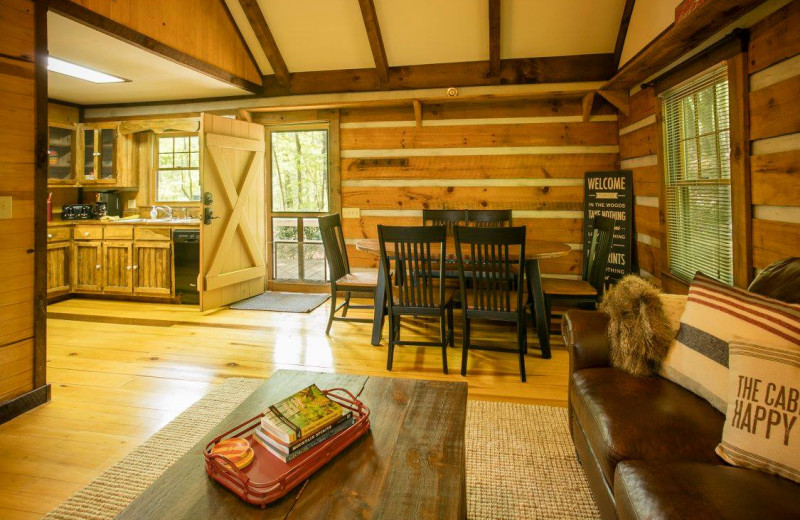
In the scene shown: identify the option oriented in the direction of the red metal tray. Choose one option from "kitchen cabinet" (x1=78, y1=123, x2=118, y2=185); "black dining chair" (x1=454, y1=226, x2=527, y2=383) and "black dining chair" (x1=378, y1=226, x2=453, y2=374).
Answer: the kitchen cabinet

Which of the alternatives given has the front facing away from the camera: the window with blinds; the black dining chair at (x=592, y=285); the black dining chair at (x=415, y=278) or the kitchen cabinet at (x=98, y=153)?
the black dining chair at (x=415, y=278)

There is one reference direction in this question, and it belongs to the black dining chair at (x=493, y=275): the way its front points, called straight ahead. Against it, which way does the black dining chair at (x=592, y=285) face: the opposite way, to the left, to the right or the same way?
to the left

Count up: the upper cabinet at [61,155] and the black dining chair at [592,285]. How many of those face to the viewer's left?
1

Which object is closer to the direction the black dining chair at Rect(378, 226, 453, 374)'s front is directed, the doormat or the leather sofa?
the doormat

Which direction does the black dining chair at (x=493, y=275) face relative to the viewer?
away from the camera

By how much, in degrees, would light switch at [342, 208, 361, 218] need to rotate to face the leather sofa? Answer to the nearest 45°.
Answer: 0° — it already faces it

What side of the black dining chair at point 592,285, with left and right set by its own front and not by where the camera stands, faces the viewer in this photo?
left

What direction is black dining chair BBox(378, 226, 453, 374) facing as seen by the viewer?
away from the camera

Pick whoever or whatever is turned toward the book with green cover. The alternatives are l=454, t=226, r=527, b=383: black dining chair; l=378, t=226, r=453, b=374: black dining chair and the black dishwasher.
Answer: the black dishwasher
